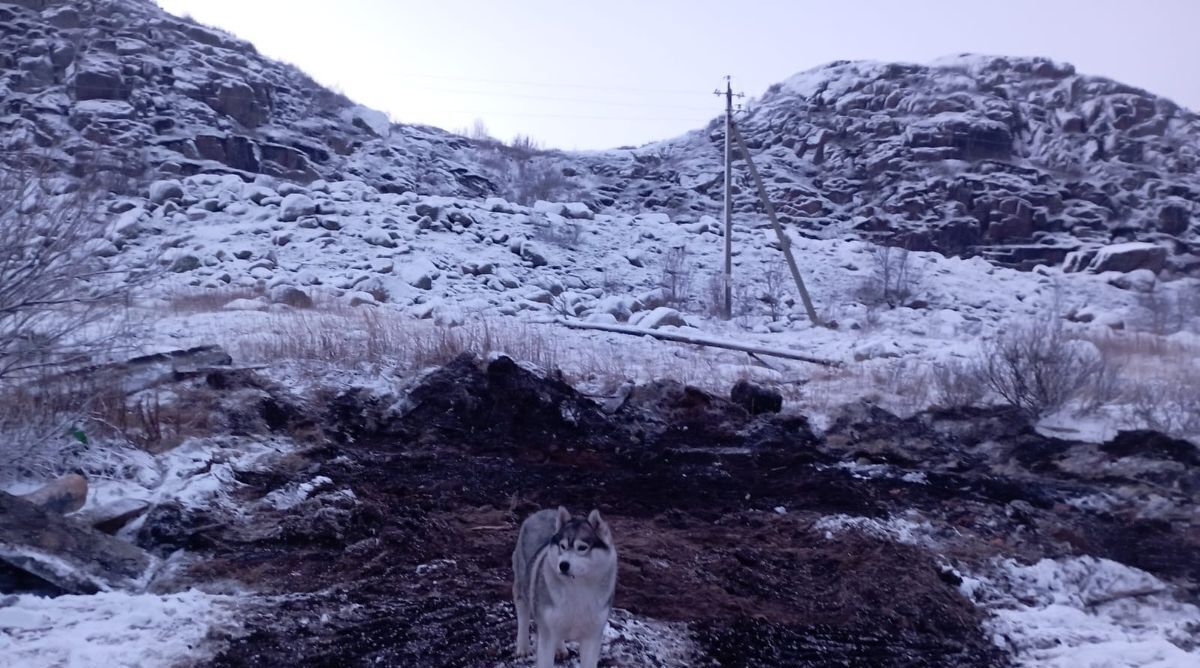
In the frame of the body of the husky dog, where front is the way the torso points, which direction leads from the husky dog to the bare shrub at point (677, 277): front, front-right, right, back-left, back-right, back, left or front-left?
back-left

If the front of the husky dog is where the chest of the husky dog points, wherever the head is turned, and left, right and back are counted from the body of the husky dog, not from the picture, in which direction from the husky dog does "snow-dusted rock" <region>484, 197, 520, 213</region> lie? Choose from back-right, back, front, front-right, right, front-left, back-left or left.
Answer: back-left

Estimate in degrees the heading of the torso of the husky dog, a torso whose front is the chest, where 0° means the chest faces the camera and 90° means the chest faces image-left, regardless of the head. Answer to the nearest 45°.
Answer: approximately 315°

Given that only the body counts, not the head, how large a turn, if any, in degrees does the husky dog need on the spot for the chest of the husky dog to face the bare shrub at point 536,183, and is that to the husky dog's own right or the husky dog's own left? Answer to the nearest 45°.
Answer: approximately 135° to the husky dog's own left

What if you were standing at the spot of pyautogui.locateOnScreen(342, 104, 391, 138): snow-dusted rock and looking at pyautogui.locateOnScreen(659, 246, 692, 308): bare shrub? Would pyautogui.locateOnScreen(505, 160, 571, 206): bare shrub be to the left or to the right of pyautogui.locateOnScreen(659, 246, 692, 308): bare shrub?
left

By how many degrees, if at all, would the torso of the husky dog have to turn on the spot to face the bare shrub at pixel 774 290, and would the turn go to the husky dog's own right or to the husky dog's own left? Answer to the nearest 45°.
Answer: approximately 135° to the husky dog's own left

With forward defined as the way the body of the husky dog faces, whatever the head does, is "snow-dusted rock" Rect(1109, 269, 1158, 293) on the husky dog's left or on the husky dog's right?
on the husky dog's left

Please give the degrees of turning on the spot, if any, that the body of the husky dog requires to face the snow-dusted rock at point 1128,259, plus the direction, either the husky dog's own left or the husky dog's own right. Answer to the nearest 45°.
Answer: approximately 90° to the husky dog's own left

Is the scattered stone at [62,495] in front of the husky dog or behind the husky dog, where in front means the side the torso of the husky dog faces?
behind

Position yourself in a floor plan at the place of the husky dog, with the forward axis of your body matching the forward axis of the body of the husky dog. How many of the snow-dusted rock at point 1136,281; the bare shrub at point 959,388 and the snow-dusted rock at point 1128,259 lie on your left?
3

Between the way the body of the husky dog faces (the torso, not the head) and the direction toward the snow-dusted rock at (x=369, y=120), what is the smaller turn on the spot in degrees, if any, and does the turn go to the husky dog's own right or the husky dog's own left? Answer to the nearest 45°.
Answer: approximately 135° to the husky dog's own left

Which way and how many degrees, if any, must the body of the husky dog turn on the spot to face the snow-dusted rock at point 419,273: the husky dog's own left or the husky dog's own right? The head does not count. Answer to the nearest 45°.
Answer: approximately 135° to the husky dog's own left

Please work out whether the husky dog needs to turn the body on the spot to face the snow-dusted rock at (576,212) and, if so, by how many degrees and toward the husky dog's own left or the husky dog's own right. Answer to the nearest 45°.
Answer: approximately 135° to the husky dog's own left

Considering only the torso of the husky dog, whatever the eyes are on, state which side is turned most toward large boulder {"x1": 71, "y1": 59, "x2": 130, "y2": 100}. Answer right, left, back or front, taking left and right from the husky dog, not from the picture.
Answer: back
